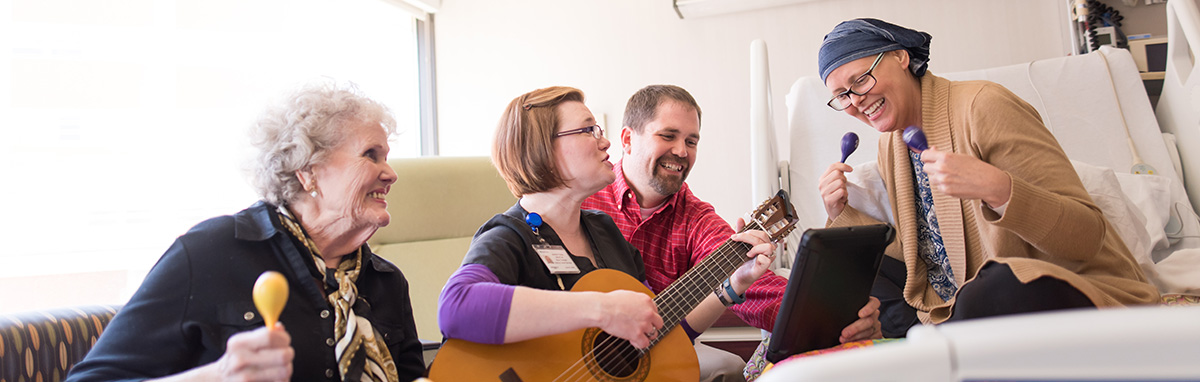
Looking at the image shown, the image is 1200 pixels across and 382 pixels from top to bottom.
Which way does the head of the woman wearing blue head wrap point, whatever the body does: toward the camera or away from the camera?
toward the camera

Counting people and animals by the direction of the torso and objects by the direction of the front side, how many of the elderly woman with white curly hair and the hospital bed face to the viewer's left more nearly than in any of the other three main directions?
0

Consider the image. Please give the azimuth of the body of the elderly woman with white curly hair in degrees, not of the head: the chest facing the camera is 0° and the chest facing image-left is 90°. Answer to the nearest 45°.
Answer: approximately 315°

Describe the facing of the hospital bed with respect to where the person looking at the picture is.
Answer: facing the viewer

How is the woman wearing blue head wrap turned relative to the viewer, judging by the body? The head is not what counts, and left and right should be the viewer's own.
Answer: facing the viewer and to the left of the viewer

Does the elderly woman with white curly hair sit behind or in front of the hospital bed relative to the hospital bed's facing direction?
in front
